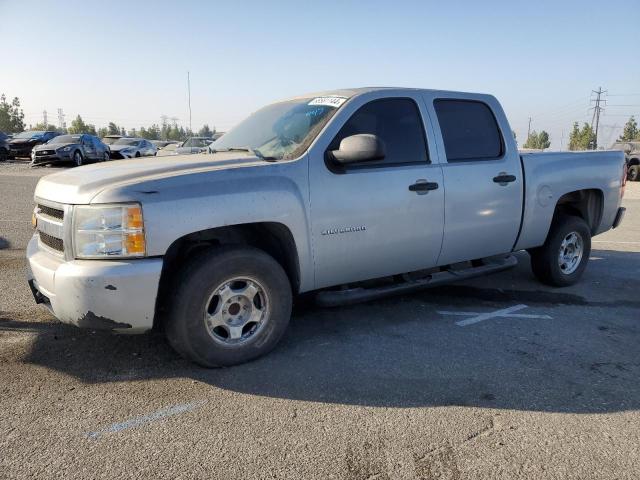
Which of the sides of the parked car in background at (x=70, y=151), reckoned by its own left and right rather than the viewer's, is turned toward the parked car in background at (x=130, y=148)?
back

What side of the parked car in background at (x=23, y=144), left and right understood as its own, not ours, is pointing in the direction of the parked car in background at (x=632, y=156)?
left

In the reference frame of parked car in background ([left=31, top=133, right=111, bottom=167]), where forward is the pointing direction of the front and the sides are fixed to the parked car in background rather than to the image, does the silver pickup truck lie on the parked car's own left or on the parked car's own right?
on the parked car's own left

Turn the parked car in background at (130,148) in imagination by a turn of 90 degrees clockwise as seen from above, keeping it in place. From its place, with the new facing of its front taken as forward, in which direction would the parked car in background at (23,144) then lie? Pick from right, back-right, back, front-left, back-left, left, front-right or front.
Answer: front-left

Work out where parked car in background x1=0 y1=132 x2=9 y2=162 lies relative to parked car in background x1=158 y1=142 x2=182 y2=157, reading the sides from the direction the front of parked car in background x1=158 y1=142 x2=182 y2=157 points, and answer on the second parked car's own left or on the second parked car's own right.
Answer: on the second parked car's own right

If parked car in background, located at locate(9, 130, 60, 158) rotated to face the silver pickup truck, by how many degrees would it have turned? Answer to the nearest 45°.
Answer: approximately 45° to its left

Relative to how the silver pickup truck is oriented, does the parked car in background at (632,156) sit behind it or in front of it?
behind

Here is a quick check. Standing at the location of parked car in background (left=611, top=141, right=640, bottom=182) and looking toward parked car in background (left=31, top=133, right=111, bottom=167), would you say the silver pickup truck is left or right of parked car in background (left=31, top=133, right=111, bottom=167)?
left

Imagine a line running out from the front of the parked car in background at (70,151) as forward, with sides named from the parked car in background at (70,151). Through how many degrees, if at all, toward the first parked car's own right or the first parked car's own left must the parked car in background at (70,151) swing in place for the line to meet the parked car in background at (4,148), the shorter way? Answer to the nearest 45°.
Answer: approximately 90° to the first parked car's own right

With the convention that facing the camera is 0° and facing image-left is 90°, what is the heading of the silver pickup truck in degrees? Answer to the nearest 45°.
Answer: approximately 45°

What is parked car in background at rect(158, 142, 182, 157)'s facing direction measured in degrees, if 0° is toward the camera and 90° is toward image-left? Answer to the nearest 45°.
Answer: approximately 45°
